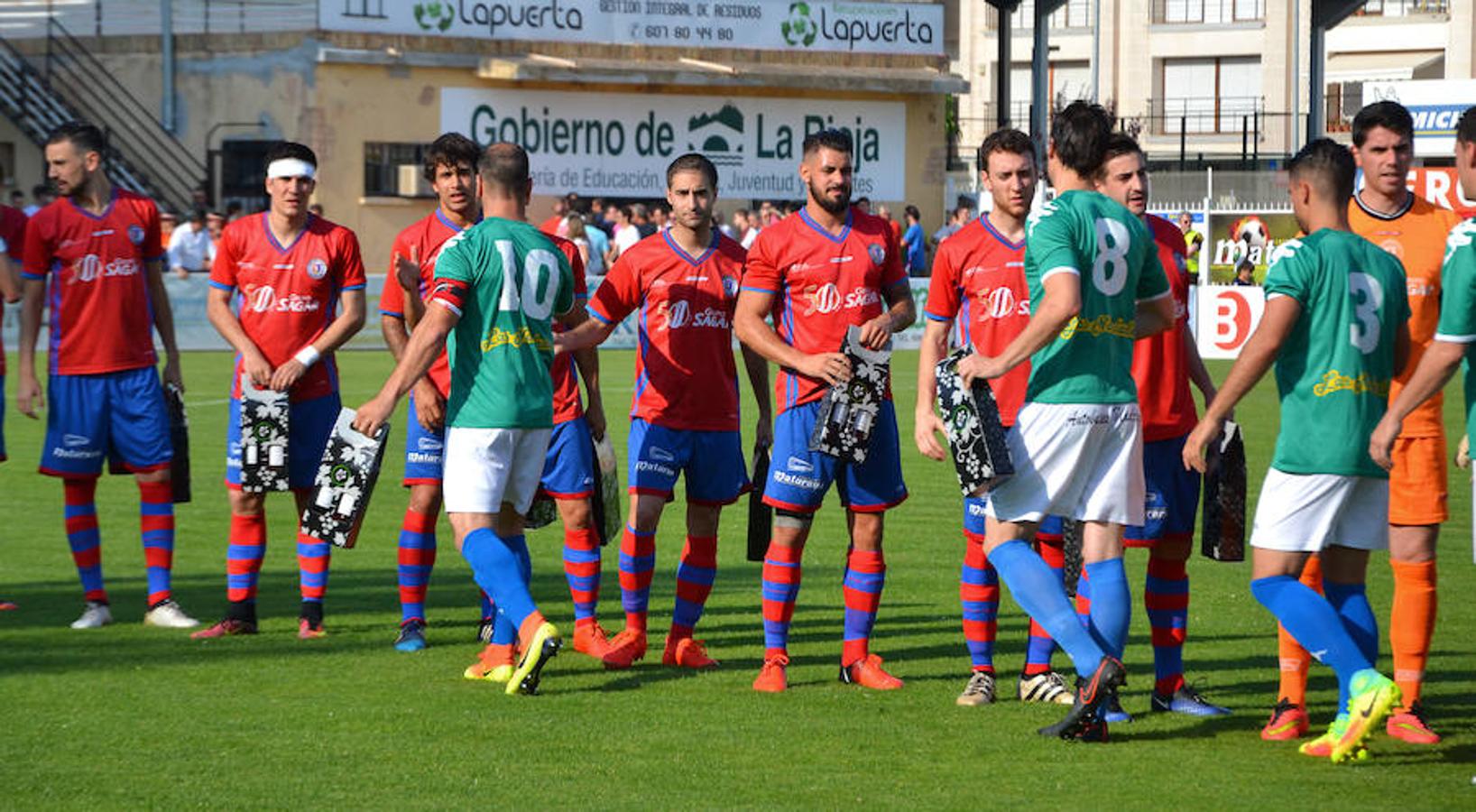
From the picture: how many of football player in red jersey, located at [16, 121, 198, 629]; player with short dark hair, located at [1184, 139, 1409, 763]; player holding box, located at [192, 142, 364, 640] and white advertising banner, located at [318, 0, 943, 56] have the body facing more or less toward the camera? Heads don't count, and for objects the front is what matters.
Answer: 3

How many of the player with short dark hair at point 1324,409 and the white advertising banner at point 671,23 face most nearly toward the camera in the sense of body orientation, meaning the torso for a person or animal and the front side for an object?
1

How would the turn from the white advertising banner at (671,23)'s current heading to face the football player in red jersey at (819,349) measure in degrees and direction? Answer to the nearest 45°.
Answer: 0° — it already faces them

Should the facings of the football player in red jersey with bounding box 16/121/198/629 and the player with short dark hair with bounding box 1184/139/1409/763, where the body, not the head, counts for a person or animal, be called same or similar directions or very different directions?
very different directions

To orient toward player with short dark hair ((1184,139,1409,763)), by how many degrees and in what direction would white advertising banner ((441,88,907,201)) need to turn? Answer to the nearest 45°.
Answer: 0° — it already faces them

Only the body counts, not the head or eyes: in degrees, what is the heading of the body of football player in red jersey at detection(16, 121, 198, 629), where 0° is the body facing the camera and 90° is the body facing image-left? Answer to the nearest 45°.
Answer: approximately 0°

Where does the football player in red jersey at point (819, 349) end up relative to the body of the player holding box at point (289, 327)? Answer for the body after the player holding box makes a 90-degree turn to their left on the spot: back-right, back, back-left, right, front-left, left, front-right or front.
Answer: front-right

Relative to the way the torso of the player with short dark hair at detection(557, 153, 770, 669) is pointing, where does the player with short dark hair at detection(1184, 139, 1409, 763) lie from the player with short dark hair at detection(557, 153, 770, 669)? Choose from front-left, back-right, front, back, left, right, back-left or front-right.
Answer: front-left

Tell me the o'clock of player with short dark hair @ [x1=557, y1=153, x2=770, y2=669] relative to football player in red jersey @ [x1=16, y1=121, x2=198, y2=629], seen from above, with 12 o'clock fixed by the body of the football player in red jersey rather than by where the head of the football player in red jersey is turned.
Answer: The player with short dark hair is roughly at 10 o'clock from the football player in red jersey.

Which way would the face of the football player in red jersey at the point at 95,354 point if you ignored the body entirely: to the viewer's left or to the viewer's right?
to the viewer's left

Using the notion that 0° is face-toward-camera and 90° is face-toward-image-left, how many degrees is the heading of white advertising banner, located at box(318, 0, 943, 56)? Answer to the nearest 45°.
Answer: approximately 0°

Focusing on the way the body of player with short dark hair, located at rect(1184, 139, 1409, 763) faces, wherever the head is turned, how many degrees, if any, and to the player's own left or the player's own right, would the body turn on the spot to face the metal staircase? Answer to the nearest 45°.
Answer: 0° — they already face it
